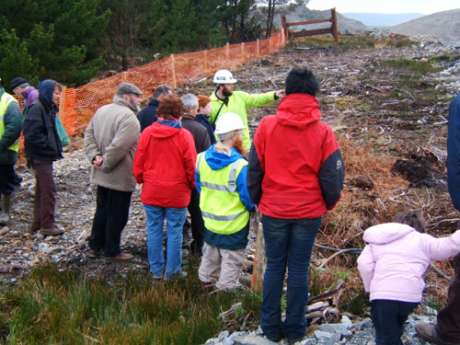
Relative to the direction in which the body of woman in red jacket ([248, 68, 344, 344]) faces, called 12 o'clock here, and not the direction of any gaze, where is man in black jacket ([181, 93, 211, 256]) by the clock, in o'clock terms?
The man in black jacket is roughly at 11 o'clock from the woman in red jacket.

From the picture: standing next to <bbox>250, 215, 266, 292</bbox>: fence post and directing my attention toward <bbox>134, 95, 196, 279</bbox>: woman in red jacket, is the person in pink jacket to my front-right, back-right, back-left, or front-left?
back-left

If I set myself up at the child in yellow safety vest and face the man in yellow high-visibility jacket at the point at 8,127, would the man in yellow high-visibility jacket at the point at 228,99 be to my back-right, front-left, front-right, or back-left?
front-right

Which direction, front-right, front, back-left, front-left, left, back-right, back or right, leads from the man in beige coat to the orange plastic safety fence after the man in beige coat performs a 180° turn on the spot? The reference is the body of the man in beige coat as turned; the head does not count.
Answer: back-right

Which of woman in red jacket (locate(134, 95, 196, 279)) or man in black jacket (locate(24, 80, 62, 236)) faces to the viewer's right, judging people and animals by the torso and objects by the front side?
the man in black jacket

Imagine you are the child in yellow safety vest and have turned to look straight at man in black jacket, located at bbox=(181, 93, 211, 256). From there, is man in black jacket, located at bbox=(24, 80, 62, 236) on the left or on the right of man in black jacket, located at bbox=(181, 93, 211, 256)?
left

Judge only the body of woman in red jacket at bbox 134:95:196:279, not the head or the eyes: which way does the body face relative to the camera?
away from the camera

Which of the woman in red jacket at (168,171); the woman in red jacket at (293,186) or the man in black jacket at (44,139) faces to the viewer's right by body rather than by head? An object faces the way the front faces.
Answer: the man in black jacket

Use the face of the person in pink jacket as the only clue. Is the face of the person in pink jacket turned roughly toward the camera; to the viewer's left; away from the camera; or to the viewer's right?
away from the camera

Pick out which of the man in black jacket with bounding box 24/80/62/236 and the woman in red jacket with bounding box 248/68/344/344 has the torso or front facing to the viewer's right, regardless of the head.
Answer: the man in black jacket

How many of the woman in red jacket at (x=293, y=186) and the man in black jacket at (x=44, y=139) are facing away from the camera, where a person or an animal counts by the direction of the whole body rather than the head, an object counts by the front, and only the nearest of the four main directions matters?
1

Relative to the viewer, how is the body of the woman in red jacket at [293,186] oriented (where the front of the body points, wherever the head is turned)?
away from the camera

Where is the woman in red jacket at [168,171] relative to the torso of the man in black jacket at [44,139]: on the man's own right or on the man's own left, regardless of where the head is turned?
on the man's own right

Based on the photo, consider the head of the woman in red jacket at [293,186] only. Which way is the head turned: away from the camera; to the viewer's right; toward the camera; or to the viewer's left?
away from the camera

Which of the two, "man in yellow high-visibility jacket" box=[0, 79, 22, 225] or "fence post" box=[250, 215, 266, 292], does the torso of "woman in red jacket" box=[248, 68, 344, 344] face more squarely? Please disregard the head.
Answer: the fence post

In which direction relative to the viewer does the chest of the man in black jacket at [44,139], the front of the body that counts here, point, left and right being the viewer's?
facing to the right of the viewer

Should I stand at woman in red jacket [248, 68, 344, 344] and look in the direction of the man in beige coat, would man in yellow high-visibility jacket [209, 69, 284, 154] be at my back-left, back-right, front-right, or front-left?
front-right

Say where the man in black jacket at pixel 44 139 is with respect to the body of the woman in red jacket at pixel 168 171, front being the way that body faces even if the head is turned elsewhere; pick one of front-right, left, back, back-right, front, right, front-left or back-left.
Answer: front-left

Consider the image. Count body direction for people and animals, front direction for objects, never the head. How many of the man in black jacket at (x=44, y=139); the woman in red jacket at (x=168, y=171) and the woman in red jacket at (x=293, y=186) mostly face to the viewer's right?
1

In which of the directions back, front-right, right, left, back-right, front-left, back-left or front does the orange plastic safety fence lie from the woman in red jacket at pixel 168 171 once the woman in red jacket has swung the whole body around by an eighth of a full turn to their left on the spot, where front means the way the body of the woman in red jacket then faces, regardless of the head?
front-right

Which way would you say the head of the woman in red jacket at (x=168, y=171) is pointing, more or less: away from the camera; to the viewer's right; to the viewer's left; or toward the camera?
away from the camera

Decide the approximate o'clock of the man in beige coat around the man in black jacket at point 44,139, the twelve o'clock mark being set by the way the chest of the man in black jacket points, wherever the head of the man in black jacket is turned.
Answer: The man in beige coat is roughly at 2 o'clock from the man in black jacket.

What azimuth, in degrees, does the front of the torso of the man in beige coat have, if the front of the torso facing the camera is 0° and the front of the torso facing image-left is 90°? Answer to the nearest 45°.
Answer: approximately 225°
